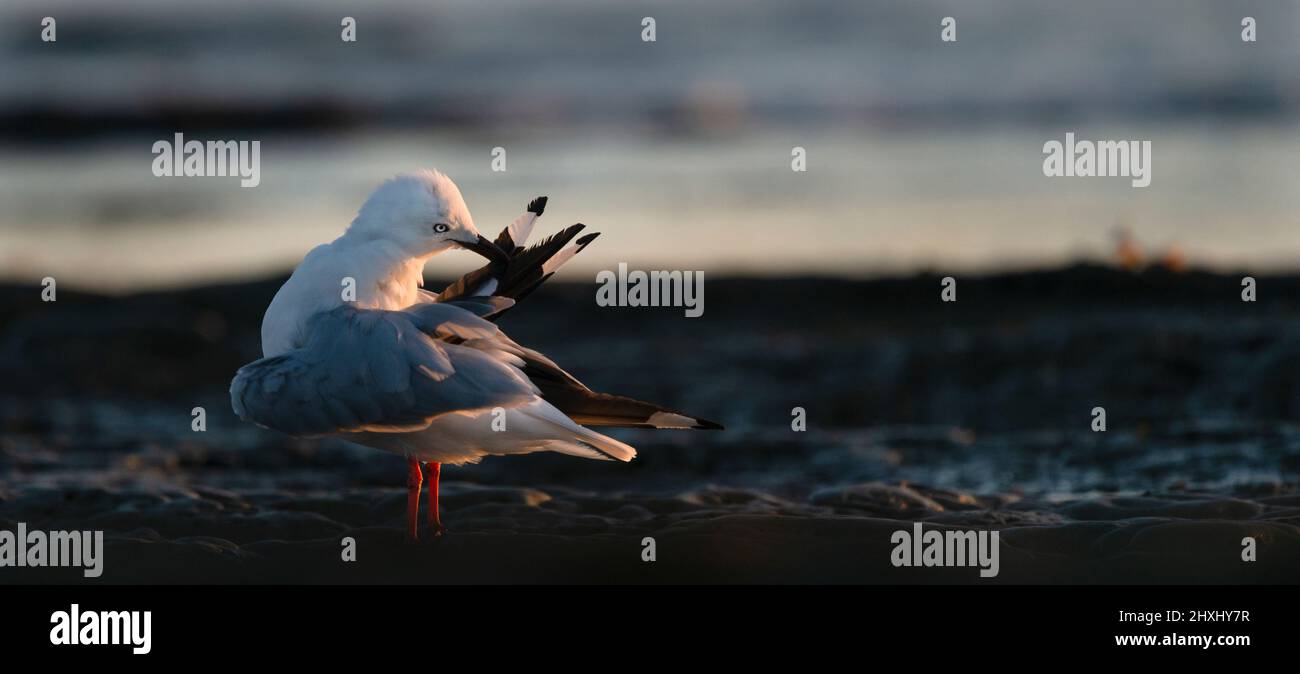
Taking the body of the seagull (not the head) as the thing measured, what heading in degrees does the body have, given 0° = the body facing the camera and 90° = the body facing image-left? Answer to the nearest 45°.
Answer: approximately 90°
